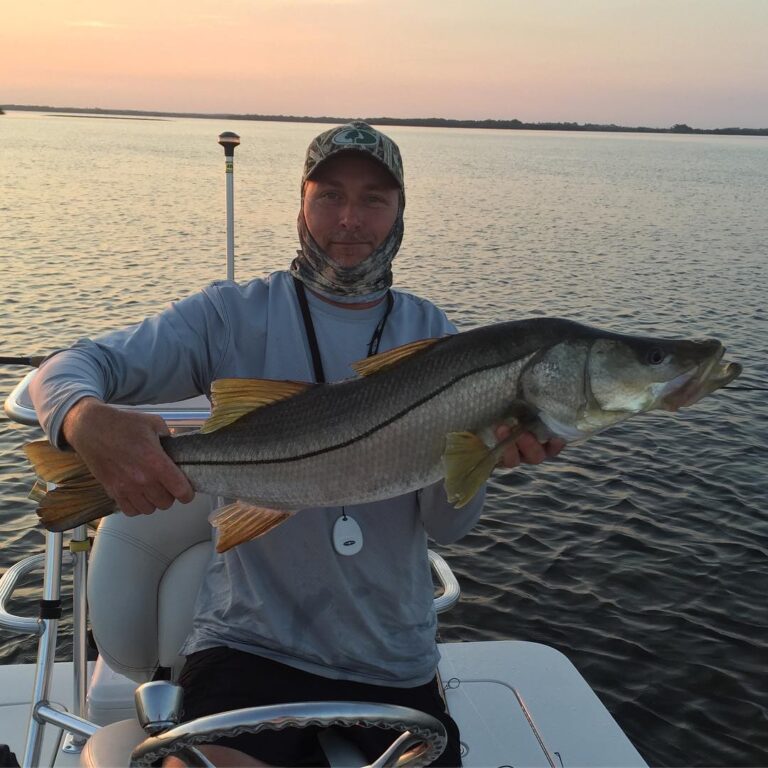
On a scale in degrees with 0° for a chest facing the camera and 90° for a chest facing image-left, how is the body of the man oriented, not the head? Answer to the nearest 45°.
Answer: approximately 0°

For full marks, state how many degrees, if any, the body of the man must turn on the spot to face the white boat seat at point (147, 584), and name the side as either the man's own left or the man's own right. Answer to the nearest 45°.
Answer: approximately 135° to the man's own right

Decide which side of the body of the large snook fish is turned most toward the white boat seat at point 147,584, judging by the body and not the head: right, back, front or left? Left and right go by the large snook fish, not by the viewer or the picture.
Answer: back

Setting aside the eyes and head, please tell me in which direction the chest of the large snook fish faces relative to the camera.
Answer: to the viewer's right
